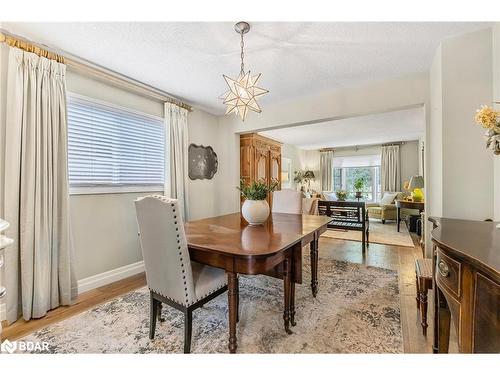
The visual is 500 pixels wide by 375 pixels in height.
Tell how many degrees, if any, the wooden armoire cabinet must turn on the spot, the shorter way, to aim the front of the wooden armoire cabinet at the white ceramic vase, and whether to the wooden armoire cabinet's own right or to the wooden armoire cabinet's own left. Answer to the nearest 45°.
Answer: approximately 45° to the wooden armoire cabinet's own right

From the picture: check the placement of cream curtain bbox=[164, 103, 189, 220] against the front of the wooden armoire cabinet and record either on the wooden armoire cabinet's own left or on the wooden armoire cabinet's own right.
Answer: on the wooden armoire cabinet's own right

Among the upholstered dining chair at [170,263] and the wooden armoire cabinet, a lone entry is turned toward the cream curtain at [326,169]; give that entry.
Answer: the upholstered dining chair

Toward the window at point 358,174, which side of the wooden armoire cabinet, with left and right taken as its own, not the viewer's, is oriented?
left

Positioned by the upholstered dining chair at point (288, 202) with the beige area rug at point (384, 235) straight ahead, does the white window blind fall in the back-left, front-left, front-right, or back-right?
back-left

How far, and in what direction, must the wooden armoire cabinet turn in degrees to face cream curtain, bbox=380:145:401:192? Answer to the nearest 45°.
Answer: approximately 90° to its left

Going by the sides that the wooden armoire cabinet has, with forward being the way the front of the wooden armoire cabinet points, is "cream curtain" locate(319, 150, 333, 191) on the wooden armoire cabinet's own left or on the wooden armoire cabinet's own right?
on the wooden armoire cabinet's own left

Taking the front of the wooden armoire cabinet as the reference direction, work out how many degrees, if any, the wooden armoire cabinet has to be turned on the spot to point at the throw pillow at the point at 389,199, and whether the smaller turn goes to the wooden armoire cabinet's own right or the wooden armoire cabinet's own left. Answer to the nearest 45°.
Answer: approximately 90° to the wooden armoire cabinet's own left
